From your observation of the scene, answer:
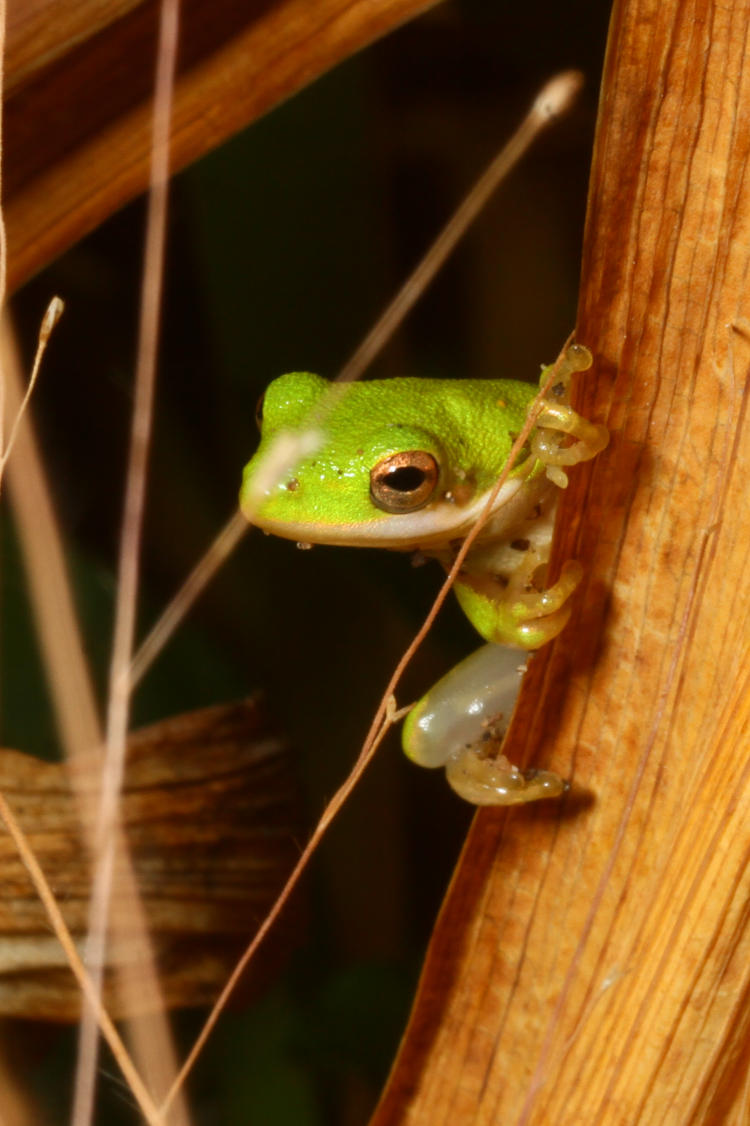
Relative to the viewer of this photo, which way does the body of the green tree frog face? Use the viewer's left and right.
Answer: facing the viewer and to the left of the viewer
